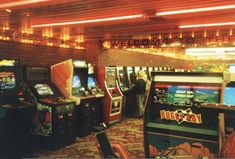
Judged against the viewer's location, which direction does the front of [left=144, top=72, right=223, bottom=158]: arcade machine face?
facing the viewer

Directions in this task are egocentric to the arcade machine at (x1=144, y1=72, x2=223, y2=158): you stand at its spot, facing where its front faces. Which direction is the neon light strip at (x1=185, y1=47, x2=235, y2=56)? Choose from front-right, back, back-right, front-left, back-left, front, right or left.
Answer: back

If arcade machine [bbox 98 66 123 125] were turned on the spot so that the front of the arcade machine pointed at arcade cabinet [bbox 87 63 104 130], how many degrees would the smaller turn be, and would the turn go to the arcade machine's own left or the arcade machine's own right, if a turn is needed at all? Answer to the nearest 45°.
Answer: approximately 90° to the arcade machine's own right

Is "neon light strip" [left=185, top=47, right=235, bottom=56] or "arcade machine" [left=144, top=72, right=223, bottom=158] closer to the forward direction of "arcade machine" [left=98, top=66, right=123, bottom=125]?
the arcade machine

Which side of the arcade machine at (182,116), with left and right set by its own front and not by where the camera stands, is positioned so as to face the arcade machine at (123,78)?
back

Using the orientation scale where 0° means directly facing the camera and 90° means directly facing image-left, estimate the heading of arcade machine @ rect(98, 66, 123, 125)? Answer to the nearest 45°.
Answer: approximately 315°

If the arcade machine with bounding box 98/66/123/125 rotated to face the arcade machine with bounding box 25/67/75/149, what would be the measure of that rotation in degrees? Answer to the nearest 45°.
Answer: approximately 90° to its right

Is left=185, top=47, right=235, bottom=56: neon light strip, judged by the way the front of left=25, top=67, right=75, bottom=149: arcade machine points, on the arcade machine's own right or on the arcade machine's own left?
on the arcade machine's own left

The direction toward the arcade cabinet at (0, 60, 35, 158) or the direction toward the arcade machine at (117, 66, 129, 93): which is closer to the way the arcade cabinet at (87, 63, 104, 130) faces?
the arcade cabinet

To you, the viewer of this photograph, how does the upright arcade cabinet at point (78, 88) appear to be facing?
facing the viewer and to the right of the viewer
